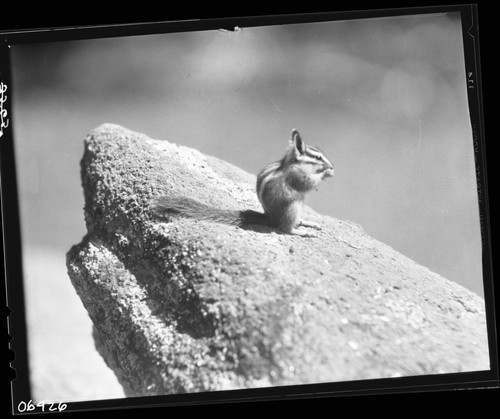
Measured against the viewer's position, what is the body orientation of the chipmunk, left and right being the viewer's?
facing to the right of the viewer
